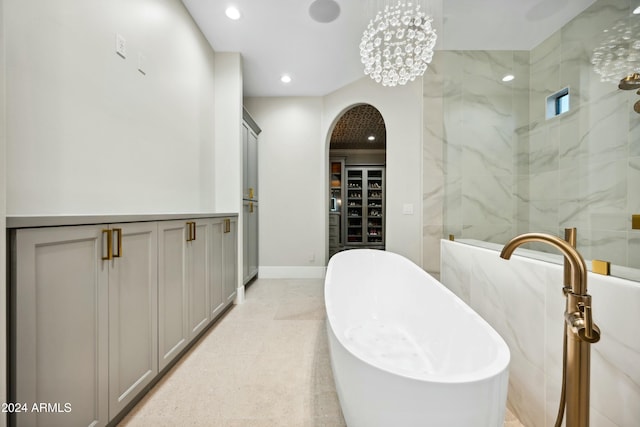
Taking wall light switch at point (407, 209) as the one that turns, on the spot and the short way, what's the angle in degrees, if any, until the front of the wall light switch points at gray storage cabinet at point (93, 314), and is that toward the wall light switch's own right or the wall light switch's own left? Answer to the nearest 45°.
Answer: approximately 45° to the wall light switch's own right

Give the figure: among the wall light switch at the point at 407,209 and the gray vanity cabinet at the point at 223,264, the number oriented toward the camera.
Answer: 1

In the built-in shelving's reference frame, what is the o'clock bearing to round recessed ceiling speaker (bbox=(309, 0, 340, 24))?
The round recessed ceiling speaker is roughly at 12 o'clock from the built-in shelving.

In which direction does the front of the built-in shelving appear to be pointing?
toward the camera

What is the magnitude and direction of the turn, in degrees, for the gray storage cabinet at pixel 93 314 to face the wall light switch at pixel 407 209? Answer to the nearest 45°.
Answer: approximately 45° to its left

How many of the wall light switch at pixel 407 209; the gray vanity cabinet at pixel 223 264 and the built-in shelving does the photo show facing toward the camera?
2

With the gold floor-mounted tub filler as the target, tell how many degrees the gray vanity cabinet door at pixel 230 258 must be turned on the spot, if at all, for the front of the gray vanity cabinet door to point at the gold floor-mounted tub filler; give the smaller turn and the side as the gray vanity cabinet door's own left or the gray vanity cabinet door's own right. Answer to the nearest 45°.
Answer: approximately 90° to the gray vanity cabinet door's own right

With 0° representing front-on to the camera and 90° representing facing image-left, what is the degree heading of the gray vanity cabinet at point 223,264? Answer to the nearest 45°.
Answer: approximately 270°

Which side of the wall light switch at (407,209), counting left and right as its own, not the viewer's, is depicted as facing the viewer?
front

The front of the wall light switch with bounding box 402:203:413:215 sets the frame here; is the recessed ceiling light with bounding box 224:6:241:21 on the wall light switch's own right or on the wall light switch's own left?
on the wall light switch's own right

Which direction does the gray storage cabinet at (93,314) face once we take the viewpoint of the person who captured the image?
facing the viewer and to the right of the viewer

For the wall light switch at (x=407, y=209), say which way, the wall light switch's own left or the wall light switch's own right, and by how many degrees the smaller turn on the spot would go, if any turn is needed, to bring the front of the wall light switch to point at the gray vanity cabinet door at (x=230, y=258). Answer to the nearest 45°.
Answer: approximately 45° to the wall light switch's own right

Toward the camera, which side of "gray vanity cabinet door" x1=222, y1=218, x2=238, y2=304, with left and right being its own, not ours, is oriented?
right

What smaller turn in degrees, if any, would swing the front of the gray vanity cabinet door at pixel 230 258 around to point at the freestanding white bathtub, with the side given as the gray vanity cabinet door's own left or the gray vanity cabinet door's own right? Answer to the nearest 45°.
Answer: approximately 90° to the gray vanity cabinet door's own right
